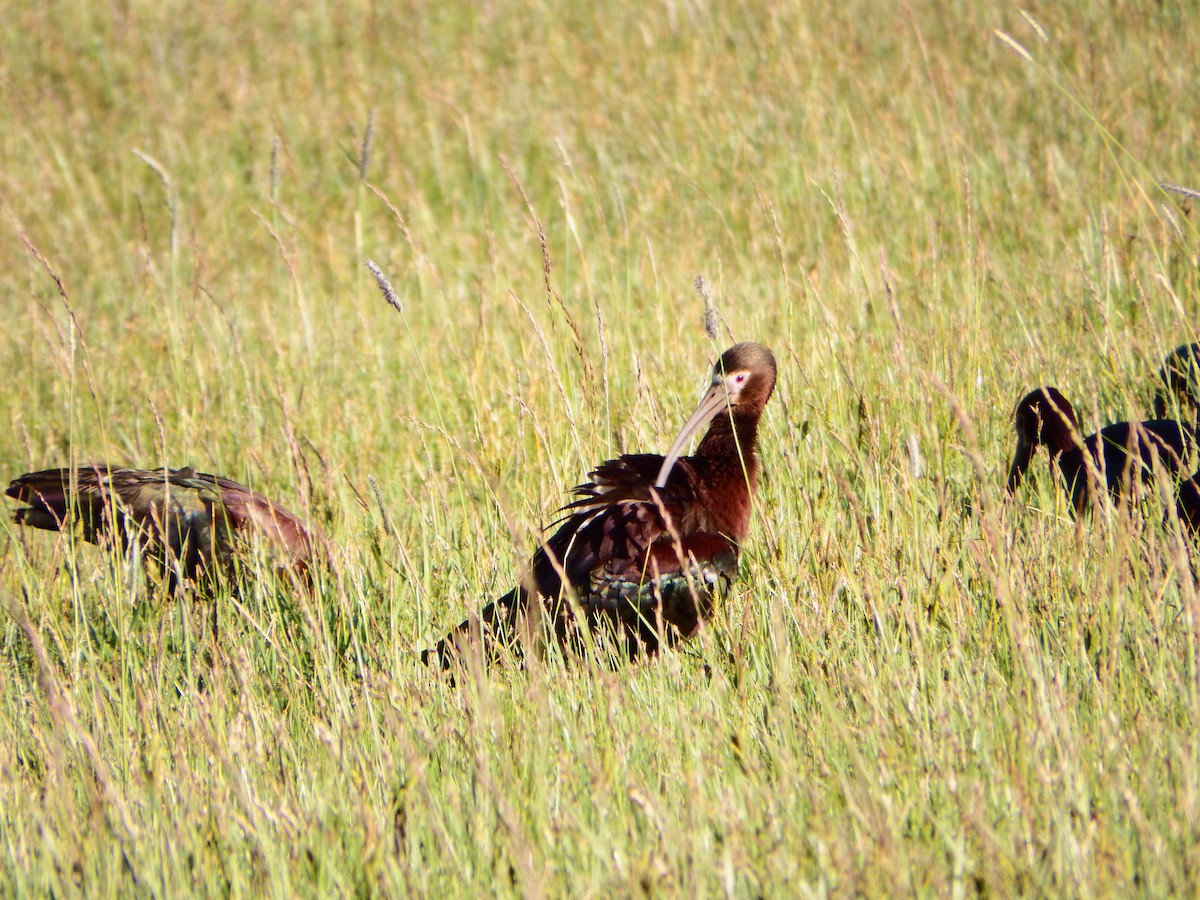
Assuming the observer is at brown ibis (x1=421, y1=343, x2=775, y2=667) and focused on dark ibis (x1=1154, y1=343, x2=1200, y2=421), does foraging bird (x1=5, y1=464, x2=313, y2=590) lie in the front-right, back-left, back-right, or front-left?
back-left

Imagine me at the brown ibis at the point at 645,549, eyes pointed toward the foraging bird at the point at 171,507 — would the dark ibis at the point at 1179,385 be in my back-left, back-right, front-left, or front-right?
back-right

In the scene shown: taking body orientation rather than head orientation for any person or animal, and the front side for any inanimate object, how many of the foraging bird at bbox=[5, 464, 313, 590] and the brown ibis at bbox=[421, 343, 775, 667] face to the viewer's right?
2

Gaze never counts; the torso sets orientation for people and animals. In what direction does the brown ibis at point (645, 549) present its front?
to the viewer's right

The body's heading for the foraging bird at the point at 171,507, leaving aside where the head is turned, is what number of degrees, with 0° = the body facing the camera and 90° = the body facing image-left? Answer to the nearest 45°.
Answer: approximately 270°

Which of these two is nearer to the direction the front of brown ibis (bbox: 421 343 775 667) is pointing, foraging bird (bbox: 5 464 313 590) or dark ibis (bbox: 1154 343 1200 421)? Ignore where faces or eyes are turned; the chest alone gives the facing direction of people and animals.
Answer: the dark ibis

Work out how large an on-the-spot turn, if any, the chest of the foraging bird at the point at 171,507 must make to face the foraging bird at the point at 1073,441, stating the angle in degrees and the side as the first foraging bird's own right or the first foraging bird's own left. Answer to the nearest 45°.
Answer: approximately 45° to the first foraging bird's own right

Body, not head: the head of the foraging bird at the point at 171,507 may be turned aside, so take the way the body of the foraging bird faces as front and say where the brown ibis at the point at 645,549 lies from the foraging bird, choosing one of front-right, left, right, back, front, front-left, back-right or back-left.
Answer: front-right

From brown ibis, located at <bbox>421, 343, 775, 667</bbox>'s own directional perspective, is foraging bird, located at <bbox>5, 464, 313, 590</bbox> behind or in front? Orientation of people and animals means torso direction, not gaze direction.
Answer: behind
